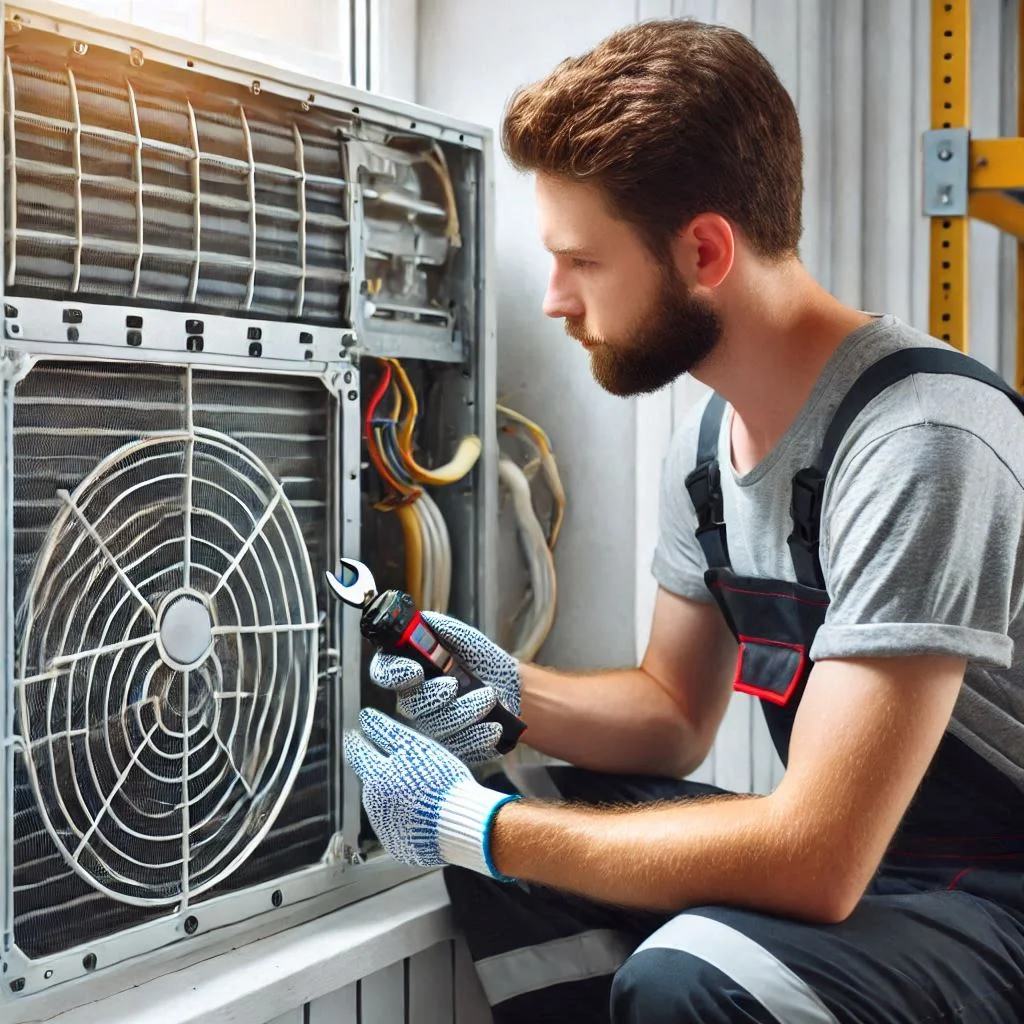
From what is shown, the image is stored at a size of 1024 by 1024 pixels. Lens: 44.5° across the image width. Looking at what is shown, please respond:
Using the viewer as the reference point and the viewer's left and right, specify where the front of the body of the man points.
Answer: facing the viewer and to the left of the viewer

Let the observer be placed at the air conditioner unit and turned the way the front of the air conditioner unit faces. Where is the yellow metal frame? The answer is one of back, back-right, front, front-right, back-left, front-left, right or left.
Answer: front-left

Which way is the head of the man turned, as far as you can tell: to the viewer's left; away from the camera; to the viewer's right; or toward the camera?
to the viewer's left

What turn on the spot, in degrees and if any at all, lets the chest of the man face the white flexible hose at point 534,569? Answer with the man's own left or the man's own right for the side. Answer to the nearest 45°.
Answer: approximately 90° to the man's own right

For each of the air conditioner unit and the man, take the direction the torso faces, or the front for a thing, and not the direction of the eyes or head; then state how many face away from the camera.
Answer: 0

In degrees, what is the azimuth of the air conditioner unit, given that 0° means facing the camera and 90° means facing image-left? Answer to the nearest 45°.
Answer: approximately 315°

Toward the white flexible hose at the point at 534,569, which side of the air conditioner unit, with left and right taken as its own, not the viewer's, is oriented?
left

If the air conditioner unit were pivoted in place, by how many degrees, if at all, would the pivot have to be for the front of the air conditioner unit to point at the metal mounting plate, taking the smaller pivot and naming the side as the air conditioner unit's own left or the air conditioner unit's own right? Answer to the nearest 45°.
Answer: approximately 45° to the air conditioner unit's own left

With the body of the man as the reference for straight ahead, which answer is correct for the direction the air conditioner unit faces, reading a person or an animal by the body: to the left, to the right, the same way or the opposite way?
to the left

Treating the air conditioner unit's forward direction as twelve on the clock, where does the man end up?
The man is roughly at 11 o'clock from the air conditioner unit.

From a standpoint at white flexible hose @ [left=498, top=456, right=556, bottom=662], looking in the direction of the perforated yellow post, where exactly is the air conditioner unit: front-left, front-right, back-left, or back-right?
back-right
